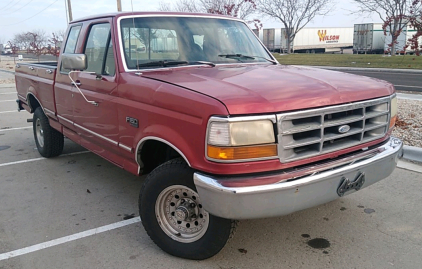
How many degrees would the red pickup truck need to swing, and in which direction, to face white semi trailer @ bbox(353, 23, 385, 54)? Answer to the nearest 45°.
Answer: approximately 90° to its left

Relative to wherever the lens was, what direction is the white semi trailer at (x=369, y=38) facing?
facing away from the viewer and to the right of the viewer

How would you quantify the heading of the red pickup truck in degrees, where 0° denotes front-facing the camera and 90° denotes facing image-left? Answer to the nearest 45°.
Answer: approximately 315°

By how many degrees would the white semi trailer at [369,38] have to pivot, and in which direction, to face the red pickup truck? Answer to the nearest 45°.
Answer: approximately 135° to its right

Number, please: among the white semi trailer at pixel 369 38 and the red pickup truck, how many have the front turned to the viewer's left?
0
